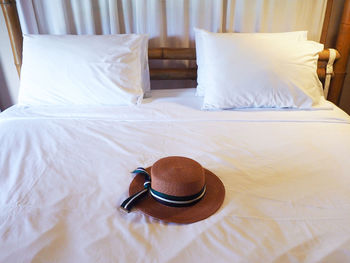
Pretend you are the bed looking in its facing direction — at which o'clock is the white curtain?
The white curtain is roughly at 6 o'clock from the bed.

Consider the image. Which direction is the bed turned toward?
toward the camera
